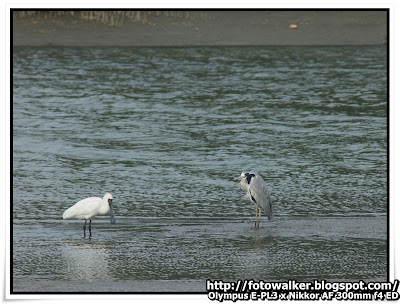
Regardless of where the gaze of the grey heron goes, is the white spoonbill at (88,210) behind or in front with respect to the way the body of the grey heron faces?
in front

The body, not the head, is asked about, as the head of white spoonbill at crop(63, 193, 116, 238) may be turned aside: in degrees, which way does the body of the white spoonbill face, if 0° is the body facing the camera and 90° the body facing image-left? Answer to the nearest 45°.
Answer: approximately 270°

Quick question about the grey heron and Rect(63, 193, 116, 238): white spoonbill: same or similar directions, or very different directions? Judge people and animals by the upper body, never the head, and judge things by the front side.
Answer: very different directions

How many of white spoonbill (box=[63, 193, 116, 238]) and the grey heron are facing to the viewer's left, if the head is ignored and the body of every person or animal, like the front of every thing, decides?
1

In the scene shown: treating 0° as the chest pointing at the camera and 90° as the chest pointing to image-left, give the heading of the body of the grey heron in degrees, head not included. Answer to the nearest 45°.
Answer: approximately 90°

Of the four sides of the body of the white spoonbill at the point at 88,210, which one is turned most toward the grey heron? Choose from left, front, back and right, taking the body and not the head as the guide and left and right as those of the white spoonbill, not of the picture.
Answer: front
